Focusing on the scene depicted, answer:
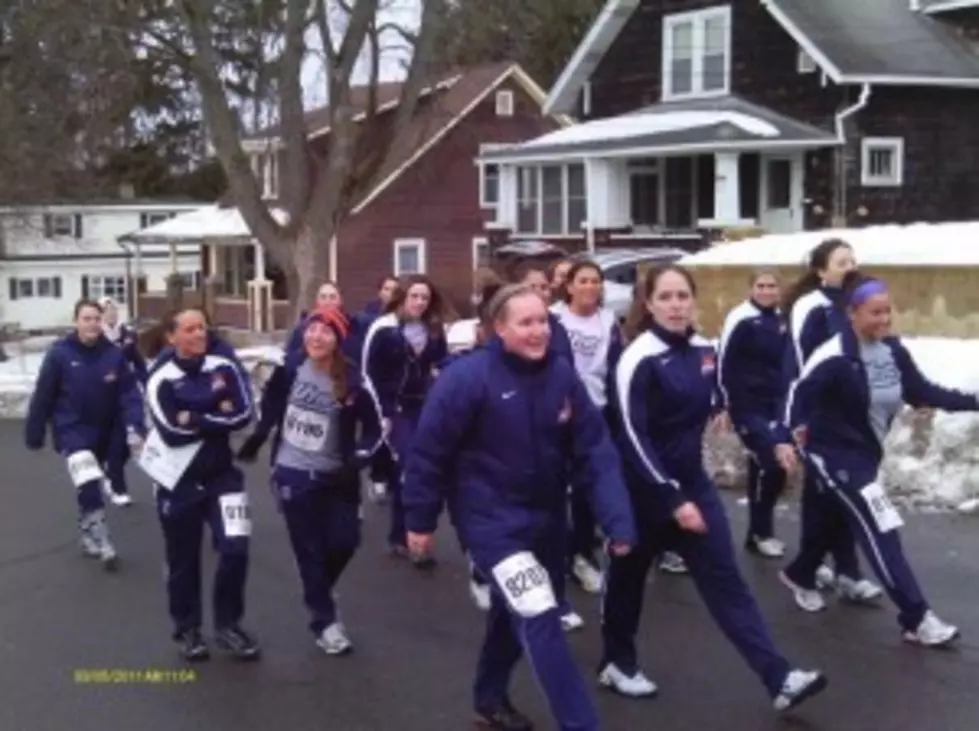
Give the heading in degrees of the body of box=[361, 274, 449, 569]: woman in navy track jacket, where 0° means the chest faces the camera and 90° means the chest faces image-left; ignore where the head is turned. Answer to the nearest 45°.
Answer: approximately 315°

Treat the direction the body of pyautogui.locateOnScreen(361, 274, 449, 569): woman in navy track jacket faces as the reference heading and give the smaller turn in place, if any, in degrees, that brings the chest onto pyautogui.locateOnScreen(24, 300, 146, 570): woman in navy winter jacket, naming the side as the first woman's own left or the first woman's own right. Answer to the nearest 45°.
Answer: approximately 135° to the first woman's own right

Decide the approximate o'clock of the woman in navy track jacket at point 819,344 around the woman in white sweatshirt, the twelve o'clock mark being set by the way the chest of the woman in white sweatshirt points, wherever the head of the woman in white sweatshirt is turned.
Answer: The woman in navy track jacket is roughly at 9 o'clock from the woman in white sweatshirt.

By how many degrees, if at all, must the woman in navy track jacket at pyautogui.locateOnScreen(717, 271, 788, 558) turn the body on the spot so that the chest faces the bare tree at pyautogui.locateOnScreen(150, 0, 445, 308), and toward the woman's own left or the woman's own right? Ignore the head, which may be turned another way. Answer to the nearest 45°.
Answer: approximately 180°

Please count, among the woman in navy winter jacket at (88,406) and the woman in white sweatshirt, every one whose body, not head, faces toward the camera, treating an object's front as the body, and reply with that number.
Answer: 2
